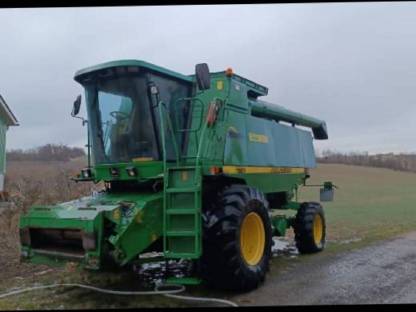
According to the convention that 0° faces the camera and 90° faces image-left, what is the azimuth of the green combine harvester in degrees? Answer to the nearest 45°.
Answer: approximately 45°
